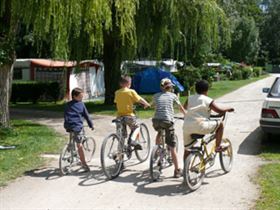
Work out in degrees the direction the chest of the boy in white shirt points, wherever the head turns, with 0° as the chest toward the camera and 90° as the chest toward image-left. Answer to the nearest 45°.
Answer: approximately 225°

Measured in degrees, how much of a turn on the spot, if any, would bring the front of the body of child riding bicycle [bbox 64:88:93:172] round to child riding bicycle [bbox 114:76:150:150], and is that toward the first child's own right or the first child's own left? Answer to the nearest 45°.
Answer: approximately 45° to the first child's own right

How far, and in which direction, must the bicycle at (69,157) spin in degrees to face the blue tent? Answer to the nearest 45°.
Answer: approximately 45° to its left

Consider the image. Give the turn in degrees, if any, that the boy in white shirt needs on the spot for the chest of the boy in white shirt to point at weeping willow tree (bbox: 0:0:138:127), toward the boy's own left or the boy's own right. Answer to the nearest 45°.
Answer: approximately 90° to the boy's own left

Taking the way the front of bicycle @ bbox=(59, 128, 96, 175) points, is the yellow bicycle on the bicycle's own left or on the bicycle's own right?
on the bicycle's own right

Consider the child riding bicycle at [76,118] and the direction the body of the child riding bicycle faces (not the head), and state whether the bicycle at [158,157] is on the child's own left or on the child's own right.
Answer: on the child's own right

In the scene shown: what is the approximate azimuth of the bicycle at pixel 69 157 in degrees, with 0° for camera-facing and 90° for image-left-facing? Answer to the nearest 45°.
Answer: approximately 225°

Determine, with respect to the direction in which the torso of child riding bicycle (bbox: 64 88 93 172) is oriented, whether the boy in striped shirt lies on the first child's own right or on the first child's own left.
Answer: on the first child's own right

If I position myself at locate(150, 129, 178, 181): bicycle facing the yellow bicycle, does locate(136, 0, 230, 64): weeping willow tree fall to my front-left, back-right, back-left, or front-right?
back-left

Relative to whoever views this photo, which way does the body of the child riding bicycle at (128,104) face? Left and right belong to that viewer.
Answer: facing away from the viewer and to the right of the viewer
